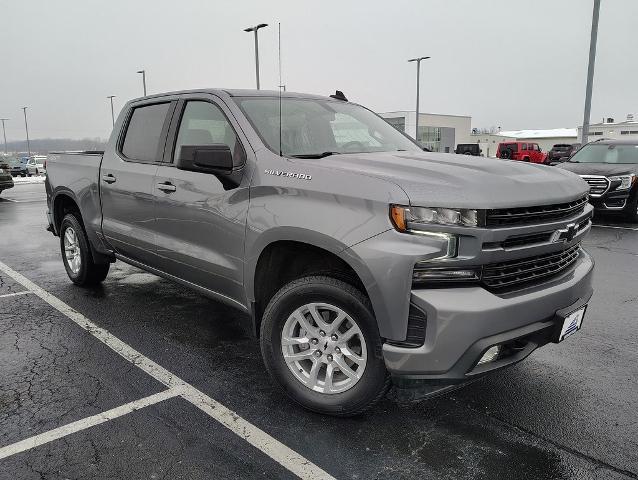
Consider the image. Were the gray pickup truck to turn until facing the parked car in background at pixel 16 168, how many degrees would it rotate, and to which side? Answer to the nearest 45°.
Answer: approximately 180°

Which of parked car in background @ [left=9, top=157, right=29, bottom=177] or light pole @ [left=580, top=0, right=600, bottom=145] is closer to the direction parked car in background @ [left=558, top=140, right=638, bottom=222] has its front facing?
the parked car in background

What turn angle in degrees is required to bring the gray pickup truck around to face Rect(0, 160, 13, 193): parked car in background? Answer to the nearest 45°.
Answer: approximately 180°

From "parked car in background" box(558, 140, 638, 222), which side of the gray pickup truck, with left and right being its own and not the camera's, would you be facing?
left

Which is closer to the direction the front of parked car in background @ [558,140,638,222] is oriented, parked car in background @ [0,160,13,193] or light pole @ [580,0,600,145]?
the parked car in background

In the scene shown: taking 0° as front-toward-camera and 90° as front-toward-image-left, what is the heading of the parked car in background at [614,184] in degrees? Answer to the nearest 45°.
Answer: approximately 45°

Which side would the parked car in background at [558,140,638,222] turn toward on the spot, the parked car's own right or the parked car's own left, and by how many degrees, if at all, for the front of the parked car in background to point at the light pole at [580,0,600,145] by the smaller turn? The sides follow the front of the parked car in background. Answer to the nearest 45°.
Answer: approximately 135° to the parked car's own right

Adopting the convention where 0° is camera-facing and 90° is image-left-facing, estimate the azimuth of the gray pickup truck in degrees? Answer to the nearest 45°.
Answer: approximately 315°
